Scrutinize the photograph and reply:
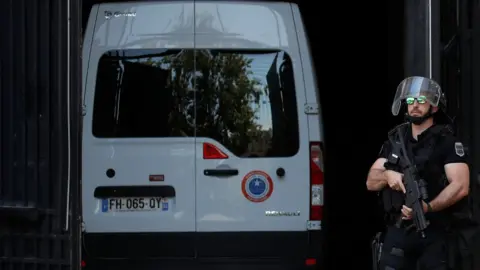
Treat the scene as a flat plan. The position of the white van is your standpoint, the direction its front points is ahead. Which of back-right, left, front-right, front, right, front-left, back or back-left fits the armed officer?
back-right

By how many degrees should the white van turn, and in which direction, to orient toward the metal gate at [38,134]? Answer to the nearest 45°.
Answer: approximately 135° to its left

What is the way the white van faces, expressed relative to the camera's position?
facing away from the viewer
